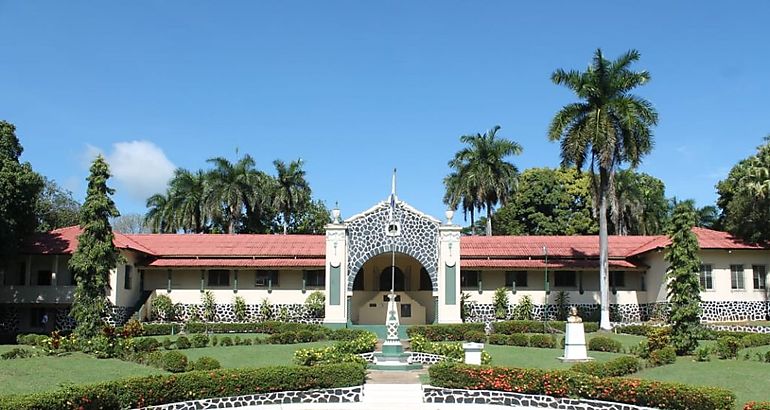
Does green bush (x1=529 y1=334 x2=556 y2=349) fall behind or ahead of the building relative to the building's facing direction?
ahead

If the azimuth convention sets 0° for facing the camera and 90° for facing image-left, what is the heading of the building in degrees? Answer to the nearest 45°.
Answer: approximately 0°

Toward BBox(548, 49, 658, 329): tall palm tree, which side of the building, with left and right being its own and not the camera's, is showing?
left

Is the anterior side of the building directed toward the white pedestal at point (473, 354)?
yes

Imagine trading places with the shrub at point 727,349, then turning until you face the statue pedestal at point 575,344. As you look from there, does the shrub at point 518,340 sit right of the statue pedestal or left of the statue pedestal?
right

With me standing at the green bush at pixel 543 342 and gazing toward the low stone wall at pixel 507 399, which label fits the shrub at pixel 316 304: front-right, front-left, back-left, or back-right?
back-right

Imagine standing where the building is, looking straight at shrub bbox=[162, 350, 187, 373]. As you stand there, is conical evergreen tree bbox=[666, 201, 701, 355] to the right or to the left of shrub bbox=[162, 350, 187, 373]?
left

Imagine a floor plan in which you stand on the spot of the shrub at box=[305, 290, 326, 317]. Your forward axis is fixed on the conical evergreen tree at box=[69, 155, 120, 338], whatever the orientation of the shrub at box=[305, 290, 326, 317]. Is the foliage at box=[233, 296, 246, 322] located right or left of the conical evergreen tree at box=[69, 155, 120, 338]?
right

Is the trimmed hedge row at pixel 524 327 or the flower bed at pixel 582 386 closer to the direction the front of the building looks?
the flower bed

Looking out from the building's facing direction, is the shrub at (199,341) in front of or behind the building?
in front
